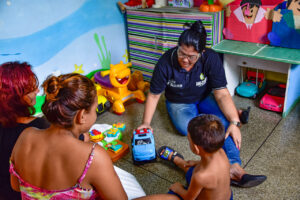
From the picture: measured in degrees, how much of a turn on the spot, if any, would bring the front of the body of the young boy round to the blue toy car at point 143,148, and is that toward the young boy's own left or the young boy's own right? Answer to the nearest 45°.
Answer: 0° — they already face it

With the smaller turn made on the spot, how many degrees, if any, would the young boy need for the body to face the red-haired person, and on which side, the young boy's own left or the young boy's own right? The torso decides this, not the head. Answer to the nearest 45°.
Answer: approximately 45° to the young boy's own left

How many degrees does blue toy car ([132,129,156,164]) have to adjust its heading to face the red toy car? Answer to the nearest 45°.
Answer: approximately 135° to its left

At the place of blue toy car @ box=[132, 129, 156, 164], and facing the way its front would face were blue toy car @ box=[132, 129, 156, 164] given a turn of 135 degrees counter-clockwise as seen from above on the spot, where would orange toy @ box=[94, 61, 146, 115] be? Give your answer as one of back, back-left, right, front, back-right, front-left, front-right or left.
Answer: front-left

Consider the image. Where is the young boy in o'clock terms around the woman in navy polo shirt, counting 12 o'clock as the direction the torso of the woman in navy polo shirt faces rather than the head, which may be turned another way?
The young boy is roughly at 12 o'clock from the woman in navy polo shirt.

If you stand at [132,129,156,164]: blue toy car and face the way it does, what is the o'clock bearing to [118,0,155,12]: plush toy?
The plush toy is roughly at 6 o'clock from the blue toy car.

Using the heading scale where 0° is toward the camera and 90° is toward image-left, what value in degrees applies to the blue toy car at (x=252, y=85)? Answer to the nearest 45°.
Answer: approximately 45°

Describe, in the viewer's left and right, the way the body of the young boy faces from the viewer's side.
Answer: facing away from the viewer and to the left of the viewer

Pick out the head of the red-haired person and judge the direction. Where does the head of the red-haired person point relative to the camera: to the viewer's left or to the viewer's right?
to the viewer's right

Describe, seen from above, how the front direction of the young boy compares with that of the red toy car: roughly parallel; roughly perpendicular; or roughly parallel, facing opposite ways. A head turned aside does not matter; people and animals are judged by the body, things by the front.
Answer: roughly perpendicular
